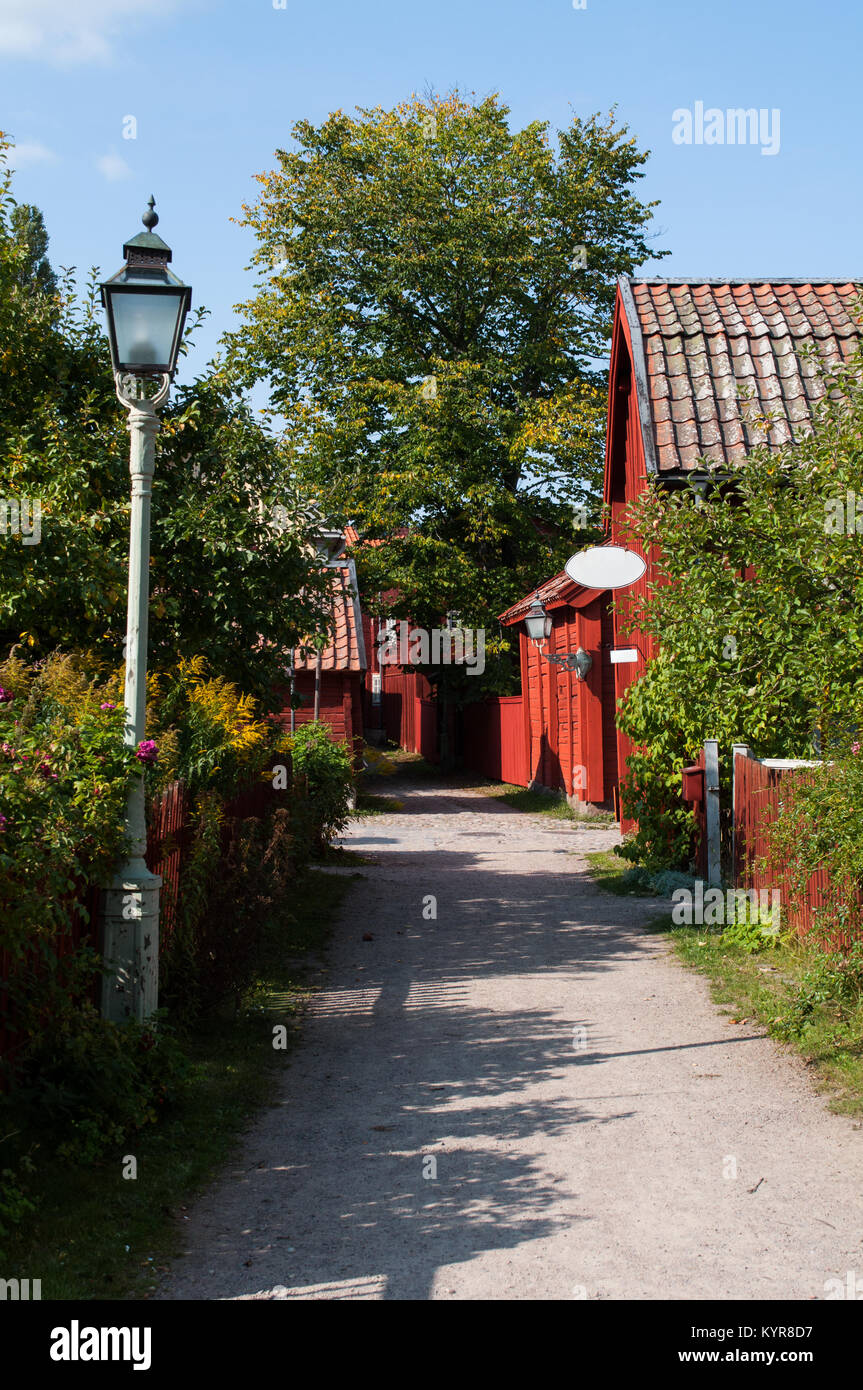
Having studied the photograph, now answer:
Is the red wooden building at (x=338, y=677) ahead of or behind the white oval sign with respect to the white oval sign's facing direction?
behind

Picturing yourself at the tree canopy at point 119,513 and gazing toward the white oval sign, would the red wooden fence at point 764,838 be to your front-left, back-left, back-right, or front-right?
front-right

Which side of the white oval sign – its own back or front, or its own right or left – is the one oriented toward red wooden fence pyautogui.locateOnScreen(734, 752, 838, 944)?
front

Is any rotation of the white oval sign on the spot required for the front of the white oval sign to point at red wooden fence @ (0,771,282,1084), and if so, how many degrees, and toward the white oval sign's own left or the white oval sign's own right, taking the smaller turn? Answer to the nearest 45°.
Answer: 0° — it already faces it

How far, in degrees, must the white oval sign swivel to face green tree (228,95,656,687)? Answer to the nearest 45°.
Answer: approximately 180°

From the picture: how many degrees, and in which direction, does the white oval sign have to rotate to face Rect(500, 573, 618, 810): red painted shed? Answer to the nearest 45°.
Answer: approximately 180°

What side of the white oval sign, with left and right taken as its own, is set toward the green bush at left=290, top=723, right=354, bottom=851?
right

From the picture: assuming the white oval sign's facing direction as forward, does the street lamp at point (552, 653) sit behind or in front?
behind

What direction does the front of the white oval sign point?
toward the camera

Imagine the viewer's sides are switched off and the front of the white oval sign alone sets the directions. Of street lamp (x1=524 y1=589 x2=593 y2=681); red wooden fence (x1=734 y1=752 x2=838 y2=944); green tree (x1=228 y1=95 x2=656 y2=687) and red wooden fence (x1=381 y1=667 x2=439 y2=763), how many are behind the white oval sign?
3

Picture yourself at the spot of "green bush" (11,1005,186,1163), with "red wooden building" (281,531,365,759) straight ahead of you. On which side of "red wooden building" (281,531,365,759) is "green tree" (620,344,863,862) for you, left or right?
right

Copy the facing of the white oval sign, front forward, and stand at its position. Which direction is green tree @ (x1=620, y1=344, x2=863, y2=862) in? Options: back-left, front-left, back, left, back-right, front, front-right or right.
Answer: front

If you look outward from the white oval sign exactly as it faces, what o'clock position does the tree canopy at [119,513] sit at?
The tree canopy is roughly at 1 o'clock from the white oval sign.

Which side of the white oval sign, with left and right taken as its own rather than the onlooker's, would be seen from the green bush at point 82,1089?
front

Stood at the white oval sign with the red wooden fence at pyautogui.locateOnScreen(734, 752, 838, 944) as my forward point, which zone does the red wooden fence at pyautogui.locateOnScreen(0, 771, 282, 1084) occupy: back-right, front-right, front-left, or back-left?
front-right
